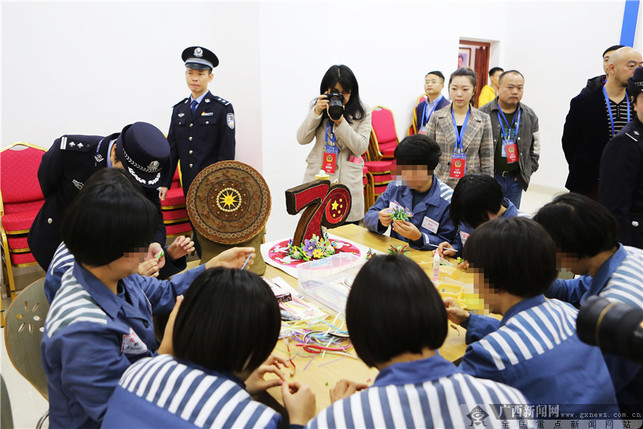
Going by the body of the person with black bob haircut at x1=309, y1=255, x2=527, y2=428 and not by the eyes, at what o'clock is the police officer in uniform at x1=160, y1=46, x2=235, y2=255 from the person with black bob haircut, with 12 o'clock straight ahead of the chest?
The police officer in uniform is roughly at 11 o'clock from the person with black bob haircut.

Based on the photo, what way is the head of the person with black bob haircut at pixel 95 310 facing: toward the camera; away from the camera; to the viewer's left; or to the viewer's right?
to the viewer's right

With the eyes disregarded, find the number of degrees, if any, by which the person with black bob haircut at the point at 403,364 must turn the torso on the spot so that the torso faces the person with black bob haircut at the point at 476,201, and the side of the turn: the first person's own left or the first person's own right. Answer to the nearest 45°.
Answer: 0° — they already face them

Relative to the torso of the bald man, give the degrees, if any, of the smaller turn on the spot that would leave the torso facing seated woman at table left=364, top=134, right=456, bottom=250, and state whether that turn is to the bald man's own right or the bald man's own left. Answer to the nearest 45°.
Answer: approximately 90° to the bald man's own right

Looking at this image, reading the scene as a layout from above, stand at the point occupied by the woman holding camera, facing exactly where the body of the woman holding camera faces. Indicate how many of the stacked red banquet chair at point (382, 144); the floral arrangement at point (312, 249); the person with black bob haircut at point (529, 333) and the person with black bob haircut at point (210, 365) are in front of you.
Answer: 3

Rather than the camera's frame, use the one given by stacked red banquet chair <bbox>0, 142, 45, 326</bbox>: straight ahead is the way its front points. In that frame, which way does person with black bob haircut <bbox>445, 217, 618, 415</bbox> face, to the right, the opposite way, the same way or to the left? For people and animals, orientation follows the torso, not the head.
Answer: the opposite way

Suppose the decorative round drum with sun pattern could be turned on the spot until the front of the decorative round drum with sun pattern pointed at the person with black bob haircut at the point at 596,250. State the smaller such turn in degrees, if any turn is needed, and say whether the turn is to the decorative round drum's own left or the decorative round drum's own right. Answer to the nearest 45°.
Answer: approximately 45° to the decorative round drum's own left

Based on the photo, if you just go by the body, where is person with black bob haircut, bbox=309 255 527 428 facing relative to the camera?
away from the camera

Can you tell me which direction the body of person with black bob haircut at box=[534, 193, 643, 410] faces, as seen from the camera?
to the viewer's left

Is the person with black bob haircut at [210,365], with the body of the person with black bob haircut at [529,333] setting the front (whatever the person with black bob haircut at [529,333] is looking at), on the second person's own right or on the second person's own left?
on the second person's own left

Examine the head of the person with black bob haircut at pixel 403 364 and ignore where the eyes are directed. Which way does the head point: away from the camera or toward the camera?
away from the camera

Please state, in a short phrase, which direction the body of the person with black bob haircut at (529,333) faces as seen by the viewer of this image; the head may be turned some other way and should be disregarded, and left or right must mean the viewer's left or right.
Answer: facing away from the viewer and to the left of the viewer

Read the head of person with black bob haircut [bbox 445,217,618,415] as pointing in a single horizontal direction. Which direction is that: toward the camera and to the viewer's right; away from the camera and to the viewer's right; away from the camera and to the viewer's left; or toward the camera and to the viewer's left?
away from the camera and to the viewer's left

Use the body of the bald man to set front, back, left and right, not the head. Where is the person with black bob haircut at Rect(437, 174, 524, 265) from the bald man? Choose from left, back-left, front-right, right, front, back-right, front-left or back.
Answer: front-right
